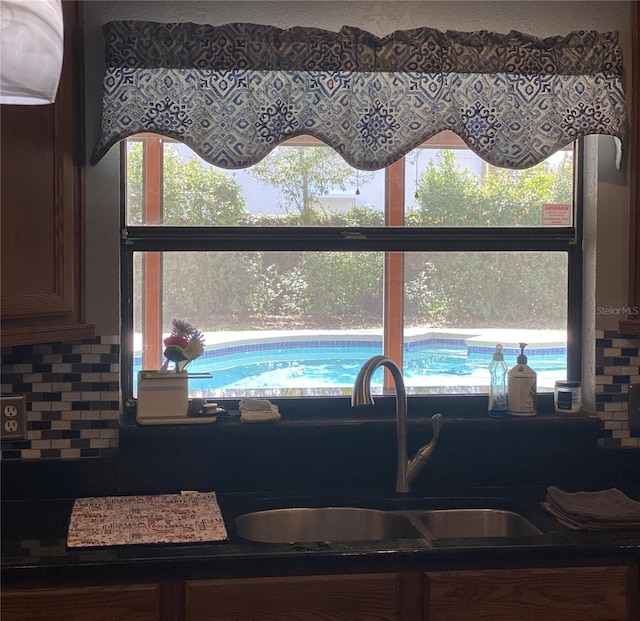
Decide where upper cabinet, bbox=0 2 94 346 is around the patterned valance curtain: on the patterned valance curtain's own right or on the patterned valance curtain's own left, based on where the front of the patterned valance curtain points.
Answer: on the patterned valance curtain's own right

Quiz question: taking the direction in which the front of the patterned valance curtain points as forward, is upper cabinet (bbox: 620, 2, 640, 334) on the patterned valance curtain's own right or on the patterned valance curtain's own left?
on the patterned valance curtain's own left

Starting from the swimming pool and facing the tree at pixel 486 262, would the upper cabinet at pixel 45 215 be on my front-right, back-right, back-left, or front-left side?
back-right

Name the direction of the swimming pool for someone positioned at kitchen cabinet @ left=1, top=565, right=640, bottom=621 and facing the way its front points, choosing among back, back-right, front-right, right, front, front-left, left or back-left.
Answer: back
